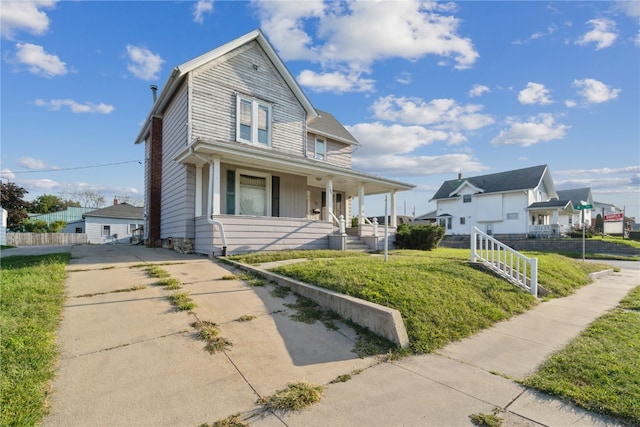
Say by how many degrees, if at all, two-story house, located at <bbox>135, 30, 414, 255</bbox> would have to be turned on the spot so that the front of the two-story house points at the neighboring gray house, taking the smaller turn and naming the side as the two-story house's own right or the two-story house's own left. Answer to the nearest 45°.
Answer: approximately 180°

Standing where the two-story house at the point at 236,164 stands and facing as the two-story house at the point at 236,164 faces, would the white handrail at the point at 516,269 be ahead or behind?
ahead

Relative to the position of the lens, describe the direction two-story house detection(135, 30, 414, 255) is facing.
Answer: facing the viewer and to the right of the viewer

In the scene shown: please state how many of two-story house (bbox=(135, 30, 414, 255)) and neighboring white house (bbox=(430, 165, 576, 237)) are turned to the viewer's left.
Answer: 0

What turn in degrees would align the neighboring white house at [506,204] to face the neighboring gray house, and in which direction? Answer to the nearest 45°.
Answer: approximately 90° to its right

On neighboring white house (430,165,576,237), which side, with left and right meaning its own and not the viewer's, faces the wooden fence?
right

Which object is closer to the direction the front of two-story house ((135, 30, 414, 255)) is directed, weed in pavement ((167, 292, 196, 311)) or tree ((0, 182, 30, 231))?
the weed in pavement

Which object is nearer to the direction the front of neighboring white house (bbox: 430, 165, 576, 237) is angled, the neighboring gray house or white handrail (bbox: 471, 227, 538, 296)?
the white handrail

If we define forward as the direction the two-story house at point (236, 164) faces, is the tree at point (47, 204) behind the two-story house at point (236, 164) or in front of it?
behind

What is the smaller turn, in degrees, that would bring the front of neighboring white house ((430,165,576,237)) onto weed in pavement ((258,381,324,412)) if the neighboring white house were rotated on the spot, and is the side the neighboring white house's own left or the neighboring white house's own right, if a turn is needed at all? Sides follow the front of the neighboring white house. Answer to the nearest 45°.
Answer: approximately 45° to the neighboring white house's own right

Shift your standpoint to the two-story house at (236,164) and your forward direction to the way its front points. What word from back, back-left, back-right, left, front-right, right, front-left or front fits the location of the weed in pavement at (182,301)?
front-right

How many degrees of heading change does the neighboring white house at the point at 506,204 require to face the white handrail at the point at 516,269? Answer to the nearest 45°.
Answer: approximately 45° to its right
